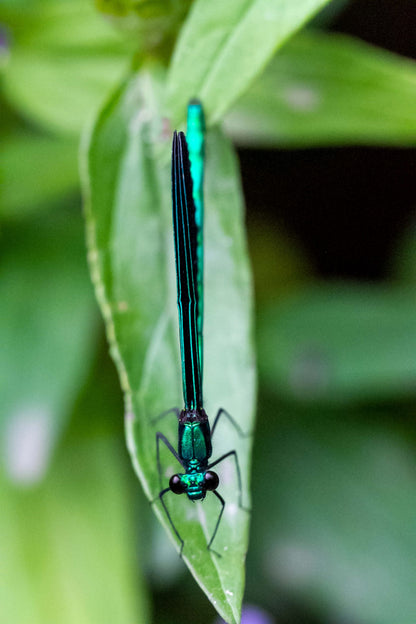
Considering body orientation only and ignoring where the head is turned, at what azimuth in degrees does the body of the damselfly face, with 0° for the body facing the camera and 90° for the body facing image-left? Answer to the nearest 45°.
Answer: approximately 0°

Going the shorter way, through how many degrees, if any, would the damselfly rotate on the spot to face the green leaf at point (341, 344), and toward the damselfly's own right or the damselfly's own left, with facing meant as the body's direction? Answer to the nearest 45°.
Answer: approximately 135° to the damselfly's own left

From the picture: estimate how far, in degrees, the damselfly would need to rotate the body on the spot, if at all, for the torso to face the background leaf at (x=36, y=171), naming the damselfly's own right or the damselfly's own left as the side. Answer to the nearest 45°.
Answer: approximately 135° to the damselfly's own right
